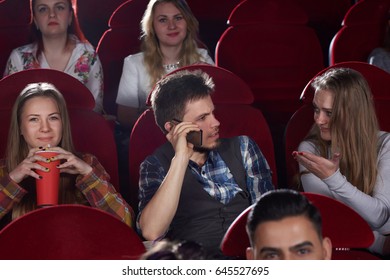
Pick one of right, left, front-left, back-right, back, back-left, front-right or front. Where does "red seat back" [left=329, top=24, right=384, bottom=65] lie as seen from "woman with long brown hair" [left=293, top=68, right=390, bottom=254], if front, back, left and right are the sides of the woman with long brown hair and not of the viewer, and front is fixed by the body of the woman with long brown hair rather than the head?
back-right

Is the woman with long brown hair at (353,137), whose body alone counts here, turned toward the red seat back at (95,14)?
no

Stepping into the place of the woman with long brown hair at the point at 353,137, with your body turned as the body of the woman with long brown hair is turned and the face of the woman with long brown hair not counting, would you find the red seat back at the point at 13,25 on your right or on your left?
on your right

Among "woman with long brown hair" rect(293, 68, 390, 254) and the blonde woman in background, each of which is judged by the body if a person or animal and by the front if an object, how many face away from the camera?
0

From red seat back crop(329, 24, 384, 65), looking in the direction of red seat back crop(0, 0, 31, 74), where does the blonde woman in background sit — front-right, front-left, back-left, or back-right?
front-left

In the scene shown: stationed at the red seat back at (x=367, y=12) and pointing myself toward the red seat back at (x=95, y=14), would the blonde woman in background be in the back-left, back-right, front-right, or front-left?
front-left

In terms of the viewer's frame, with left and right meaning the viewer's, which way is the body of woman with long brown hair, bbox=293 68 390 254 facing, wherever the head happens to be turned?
facing the viewer and to the left of the viewer

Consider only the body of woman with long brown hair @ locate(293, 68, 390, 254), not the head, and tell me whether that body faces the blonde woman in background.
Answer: no

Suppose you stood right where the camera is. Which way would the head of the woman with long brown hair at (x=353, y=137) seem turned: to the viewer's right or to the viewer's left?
to the viewer's left

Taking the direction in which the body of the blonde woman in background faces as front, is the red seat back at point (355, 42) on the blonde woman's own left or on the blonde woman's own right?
on the blonde woman's own left

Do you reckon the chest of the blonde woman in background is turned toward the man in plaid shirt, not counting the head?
yes

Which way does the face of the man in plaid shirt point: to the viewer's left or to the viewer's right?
to the viewer's right

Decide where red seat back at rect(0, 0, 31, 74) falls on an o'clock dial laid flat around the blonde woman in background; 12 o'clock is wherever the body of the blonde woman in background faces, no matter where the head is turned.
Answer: The red seat back is roughly at 4 o'clock from the blonde woman in background.

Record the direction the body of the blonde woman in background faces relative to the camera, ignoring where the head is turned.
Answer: toward the camera

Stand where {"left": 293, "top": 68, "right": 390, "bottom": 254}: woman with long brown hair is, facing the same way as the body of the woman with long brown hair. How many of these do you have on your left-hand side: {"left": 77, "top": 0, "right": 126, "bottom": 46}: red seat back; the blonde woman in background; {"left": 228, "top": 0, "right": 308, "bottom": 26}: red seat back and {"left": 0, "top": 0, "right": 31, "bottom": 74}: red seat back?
0

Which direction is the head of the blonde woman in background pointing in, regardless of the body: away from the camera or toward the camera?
toward the camera
